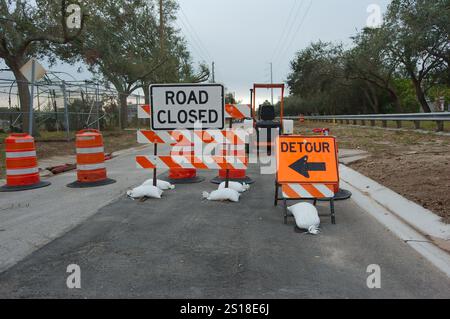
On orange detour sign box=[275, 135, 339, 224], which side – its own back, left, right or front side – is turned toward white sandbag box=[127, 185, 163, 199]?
right

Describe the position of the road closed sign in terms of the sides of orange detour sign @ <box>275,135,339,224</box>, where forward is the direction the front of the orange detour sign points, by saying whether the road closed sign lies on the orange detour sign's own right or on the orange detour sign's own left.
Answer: on the orange detour sign's own right

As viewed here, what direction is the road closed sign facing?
toward the camera

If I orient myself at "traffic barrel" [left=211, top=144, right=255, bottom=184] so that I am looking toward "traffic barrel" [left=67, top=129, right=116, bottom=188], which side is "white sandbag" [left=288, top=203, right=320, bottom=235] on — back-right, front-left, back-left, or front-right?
back-left

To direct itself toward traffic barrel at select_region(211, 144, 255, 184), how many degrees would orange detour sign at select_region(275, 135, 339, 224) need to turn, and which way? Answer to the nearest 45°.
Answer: approximately 135° to its right

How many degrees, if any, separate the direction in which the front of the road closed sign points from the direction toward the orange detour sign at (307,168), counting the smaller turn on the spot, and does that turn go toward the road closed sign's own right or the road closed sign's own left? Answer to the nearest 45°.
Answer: approximately 45° to the road closed sign's own left

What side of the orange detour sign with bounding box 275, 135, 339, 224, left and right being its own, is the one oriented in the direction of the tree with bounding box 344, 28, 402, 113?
back

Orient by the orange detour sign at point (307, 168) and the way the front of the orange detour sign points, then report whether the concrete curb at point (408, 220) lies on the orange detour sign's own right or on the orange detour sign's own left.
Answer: on the orange detour sign's own left

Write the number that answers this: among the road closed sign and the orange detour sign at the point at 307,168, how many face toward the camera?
2

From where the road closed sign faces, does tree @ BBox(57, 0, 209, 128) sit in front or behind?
behind
